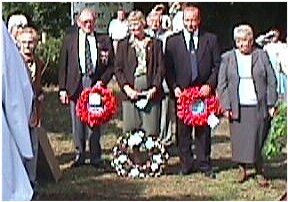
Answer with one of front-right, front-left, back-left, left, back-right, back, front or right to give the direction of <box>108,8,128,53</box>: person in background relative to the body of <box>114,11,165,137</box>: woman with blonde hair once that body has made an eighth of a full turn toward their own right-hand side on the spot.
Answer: back-right

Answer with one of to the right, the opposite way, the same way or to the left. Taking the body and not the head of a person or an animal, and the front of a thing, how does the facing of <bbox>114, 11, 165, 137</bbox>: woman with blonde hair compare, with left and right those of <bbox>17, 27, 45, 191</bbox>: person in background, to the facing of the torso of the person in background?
the same way

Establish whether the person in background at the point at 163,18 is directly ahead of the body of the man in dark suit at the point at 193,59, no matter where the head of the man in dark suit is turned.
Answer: no

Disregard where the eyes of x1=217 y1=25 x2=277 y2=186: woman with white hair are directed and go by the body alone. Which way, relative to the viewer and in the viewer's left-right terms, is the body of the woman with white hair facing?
facing the viewer

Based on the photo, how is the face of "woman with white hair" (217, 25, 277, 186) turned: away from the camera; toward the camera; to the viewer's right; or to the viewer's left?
toward the camera

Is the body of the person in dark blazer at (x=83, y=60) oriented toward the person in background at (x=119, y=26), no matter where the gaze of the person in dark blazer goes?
no

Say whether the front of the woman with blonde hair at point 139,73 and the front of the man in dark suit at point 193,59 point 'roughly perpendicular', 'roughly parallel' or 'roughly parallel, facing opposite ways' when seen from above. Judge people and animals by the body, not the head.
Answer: roughly parallel

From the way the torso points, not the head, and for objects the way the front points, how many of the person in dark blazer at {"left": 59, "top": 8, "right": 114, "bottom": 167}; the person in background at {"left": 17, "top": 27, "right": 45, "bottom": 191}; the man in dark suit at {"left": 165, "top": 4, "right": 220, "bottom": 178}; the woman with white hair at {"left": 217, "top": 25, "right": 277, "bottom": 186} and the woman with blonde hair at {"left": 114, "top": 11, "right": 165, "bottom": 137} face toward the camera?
5

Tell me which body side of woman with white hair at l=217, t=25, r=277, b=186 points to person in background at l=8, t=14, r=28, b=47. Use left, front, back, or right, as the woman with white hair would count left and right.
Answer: right

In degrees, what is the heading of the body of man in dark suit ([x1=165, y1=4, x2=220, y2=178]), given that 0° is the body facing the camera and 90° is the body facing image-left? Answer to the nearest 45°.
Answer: approximately 0°

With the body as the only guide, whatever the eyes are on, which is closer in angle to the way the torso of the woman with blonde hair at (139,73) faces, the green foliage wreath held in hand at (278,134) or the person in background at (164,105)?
the green foliage wreath held in hand

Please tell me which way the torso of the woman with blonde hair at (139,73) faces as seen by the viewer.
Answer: toward the camera

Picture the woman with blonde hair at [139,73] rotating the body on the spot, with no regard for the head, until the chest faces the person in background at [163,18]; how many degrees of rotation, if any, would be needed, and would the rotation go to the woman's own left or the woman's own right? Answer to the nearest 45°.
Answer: approximately 180°

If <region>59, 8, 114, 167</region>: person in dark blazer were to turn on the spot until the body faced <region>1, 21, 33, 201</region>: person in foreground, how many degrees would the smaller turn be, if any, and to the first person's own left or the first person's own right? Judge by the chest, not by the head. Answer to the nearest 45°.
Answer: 0° — they already face them

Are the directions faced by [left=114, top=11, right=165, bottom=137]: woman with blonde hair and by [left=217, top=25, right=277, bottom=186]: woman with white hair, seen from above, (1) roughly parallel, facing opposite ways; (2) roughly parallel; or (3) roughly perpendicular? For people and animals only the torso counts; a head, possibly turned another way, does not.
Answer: roughly parallel

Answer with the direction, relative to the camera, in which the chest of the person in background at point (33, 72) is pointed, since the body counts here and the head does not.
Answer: toward the camera

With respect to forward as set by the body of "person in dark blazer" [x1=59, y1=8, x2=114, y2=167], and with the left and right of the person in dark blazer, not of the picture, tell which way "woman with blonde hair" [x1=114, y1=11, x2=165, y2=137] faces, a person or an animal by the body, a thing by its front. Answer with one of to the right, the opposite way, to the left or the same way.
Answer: the same way
